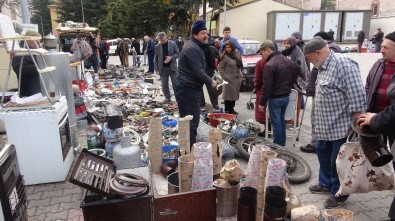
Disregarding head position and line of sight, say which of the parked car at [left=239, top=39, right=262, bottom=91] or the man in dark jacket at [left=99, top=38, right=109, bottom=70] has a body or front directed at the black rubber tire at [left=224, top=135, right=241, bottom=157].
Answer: the parked car

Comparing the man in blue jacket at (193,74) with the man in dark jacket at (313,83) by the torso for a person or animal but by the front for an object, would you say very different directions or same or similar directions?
very different directions

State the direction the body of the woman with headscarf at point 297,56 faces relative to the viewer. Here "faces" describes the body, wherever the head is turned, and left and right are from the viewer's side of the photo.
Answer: facing the viewer and to the left of the viewer

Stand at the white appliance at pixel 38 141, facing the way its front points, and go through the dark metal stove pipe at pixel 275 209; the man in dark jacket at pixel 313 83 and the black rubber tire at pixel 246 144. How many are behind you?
0

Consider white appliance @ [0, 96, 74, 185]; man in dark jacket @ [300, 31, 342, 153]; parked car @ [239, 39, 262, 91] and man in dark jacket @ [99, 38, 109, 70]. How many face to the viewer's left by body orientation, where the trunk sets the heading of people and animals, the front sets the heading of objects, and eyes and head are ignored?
1

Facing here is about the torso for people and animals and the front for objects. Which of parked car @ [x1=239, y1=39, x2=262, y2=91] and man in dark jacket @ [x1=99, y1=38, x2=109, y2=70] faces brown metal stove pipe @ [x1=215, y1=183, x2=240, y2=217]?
the parked car

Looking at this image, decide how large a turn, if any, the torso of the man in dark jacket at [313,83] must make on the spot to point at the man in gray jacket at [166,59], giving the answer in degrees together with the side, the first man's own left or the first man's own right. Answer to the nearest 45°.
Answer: approximately 45° to the first man's own right

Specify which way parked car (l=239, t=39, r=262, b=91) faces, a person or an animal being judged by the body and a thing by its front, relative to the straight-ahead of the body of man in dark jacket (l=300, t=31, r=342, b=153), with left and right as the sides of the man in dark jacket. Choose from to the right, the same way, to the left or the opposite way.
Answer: to the left

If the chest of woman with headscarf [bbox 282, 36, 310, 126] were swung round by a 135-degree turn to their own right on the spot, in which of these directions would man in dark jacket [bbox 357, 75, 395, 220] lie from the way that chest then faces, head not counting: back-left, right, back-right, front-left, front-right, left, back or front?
back

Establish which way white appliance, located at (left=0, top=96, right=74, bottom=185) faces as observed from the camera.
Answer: facing to the right of the viewer
